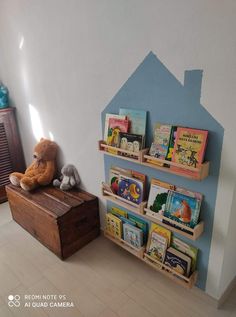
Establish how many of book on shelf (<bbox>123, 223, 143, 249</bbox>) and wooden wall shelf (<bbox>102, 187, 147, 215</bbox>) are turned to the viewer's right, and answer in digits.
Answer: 0

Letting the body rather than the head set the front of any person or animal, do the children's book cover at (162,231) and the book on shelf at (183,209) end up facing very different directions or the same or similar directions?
same or similar directions

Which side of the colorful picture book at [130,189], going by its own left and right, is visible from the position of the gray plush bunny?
right

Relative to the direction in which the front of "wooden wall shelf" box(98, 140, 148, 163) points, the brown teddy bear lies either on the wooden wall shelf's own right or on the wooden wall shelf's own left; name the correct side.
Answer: on the wooden wall shelf's own right

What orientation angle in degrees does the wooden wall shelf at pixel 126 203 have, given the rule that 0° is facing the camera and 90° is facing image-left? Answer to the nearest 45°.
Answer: approximately 45°

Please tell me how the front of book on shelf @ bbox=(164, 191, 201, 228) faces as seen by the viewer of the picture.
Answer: facing the viewer and to the left of the viewer

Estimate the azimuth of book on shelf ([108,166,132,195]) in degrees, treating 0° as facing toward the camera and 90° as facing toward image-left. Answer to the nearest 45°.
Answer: approximately 45°
